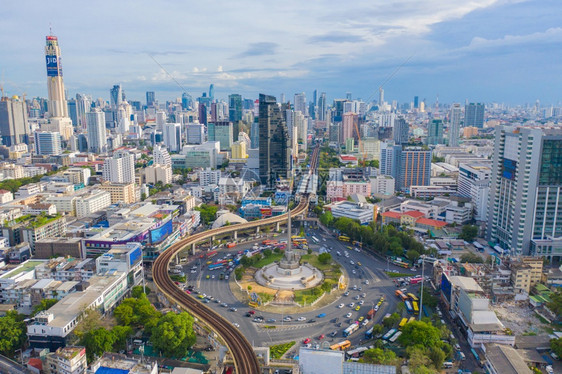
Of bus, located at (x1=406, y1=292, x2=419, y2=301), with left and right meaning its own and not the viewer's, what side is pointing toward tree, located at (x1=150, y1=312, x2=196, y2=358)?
right

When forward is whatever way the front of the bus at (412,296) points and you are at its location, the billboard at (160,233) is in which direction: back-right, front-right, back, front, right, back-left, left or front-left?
back-right

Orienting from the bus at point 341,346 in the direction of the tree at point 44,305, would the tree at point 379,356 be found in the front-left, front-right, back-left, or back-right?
back-left

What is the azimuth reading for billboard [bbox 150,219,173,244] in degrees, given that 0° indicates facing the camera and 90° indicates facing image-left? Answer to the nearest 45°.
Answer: approximately 315°

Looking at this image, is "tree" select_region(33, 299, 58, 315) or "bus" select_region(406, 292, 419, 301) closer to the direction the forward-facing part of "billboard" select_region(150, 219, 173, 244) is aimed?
the bus

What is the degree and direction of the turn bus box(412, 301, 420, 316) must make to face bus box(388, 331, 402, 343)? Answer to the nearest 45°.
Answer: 0° — it already faces it

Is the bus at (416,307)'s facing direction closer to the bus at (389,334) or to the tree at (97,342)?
the bus
